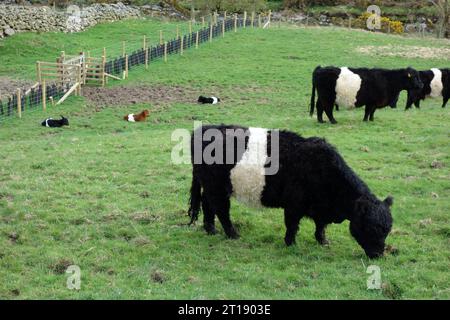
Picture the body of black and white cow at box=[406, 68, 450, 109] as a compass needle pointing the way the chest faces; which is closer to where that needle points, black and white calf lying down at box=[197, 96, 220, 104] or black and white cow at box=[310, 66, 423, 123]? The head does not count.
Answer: the black and white calf lying down

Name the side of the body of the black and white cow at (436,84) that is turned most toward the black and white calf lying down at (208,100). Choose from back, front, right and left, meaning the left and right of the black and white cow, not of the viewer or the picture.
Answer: front

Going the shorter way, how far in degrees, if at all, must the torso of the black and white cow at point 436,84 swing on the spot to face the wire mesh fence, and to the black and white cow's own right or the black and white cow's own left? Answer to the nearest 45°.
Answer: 0° — it already faces it

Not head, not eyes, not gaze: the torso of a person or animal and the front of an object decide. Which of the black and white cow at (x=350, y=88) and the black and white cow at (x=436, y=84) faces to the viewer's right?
the black and white cow at (x=350, y=88)

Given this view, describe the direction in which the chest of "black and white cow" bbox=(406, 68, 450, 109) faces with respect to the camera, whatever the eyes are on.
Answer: to the viewer's left

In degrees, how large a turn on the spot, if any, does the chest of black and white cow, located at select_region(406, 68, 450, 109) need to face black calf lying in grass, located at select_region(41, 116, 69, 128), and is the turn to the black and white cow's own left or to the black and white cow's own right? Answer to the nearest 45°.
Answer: approximately 45° to the black and white cow's own left

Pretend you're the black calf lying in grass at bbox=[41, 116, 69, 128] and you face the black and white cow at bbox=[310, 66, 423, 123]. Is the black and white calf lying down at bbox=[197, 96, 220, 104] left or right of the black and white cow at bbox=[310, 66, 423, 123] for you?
left

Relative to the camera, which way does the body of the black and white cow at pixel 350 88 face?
to the viewer's right

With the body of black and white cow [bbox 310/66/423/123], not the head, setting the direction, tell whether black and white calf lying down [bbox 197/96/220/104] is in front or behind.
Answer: behind

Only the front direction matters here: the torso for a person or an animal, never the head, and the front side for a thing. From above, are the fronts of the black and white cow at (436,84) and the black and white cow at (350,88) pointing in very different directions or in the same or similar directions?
very different directions
